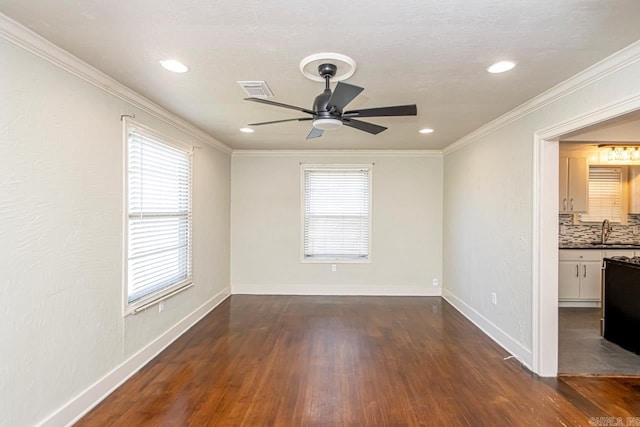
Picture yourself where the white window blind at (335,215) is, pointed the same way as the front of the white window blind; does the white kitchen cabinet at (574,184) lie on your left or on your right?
on your left

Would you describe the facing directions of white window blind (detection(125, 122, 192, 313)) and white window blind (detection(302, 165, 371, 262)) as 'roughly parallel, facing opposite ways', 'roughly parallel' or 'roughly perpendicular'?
roughly perpendicular

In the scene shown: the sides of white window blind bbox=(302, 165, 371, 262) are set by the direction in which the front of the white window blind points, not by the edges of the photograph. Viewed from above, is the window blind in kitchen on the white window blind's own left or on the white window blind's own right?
on the white window blind's own left

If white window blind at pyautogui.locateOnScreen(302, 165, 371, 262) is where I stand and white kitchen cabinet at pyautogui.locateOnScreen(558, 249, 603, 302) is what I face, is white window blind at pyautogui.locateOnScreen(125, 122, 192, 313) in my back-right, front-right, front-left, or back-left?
back-right

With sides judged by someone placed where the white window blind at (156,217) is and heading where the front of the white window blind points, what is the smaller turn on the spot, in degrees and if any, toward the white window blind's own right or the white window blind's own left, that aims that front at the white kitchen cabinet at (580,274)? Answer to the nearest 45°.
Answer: approximately 45° to the white window blind's own left

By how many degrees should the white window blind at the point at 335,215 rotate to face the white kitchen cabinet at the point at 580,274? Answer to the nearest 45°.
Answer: approximately 90° to its left

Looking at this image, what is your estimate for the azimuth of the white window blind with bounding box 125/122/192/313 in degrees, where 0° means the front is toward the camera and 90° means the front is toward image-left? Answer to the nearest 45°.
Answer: approximately 315°

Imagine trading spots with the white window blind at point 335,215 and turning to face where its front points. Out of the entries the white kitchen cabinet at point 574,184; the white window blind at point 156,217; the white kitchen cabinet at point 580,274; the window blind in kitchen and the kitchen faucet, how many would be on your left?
4

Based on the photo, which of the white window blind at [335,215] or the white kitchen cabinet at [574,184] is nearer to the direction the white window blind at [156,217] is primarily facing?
the white kitchen cabinet

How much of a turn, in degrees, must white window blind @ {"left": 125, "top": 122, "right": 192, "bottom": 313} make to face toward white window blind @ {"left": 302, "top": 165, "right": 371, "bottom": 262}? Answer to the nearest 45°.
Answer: approximately 90° to its left

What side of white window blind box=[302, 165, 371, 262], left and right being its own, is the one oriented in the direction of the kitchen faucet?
left
